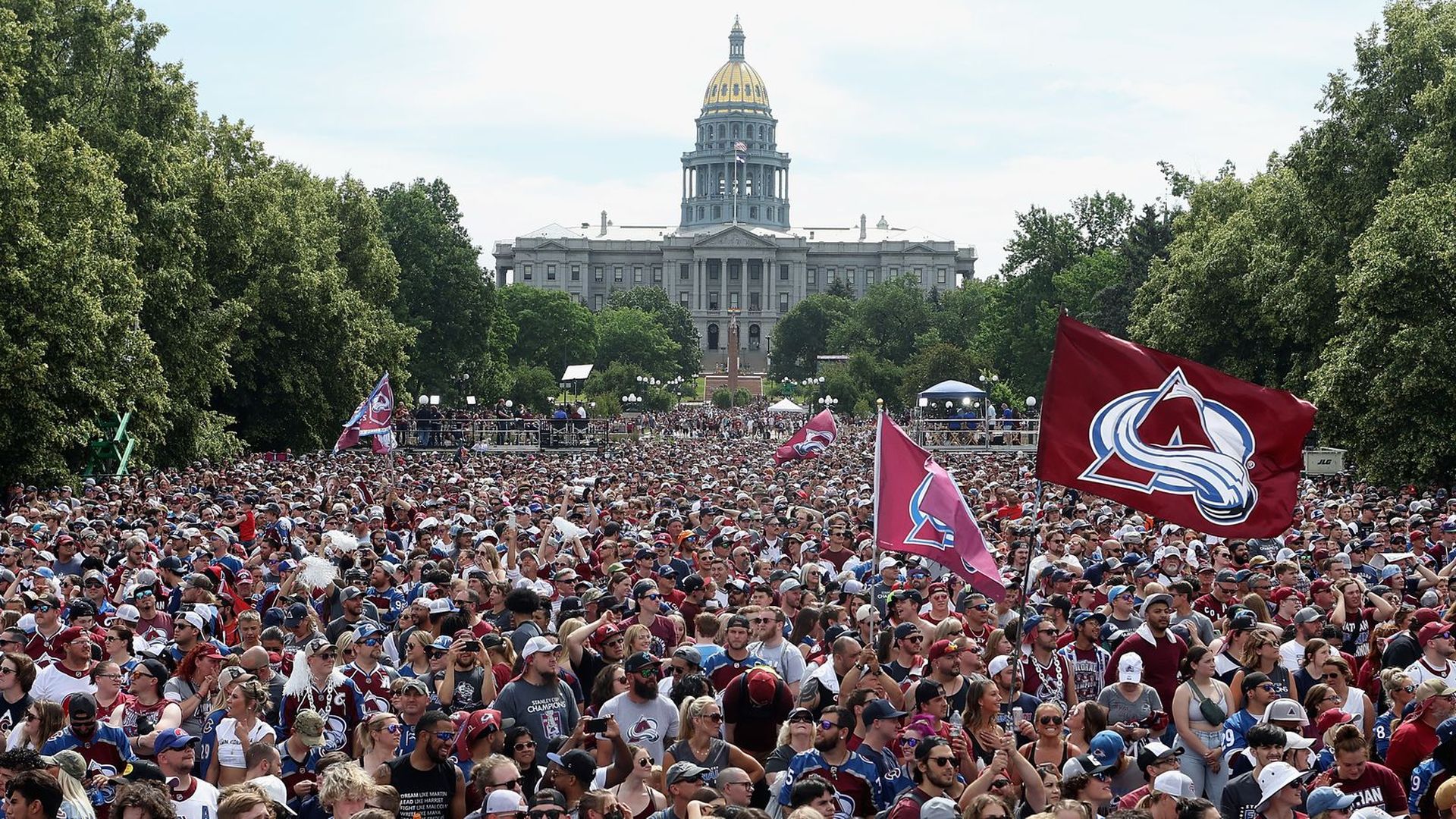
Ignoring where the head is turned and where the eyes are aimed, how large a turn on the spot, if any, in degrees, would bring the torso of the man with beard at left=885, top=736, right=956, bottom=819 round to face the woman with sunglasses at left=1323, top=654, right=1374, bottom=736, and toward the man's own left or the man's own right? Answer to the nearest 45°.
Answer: approximately 90° to the man's own left

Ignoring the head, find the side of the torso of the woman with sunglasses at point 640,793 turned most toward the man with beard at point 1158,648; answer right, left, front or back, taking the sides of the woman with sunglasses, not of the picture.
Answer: left

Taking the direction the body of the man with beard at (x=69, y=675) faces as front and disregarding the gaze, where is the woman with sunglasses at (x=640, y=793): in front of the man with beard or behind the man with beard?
in front

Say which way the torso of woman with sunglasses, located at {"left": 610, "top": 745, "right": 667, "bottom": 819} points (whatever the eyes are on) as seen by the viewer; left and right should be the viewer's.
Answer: facing the viewer and to the right of the viewer

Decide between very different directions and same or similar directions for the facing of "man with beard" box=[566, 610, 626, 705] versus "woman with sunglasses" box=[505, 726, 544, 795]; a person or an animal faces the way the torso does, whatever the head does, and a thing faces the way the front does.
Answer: same or similar directions

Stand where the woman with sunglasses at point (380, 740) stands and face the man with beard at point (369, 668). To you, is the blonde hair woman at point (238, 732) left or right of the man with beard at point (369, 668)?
left

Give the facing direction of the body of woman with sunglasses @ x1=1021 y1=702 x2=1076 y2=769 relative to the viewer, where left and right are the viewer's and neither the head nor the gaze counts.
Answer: facing the viewer

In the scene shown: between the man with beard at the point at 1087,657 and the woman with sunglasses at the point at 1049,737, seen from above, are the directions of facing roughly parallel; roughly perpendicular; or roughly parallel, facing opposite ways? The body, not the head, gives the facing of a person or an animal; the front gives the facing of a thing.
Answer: roughly parallel

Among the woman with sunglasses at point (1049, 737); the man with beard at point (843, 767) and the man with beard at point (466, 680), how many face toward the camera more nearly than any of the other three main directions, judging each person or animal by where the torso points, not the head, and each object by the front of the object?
3

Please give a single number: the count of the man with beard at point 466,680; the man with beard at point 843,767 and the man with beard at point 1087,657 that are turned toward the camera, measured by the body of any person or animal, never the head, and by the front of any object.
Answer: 3

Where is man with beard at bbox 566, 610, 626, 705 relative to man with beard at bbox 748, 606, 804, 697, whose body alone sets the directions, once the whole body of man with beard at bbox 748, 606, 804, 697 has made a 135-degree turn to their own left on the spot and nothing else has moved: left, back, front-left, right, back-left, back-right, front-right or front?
back

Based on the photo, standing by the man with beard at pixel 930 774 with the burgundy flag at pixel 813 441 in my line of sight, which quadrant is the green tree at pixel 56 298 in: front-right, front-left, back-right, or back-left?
front-left

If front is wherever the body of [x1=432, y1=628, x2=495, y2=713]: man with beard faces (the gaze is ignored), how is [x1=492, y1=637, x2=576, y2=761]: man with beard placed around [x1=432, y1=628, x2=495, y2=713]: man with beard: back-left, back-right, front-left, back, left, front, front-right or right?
front-left

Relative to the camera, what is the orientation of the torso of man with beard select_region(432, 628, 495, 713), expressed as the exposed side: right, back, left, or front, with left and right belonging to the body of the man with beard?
front

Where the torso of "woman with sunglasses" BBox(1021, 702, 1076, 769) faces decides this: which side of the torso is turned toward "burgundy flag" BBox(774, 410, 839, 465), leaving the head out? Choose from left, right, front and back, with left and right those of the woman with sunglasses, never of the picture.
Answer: back

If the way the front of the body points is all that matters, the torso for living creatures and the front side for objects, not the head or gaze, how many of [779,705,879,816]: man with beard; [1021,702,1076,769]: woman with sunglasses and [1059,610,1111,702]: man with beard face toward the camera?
3
